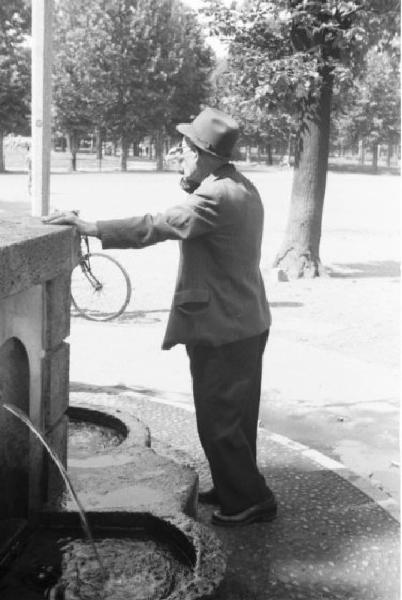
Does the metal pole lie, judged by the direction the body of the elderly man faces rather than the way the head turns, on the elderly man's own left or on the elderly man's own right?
on the elderly man's own right

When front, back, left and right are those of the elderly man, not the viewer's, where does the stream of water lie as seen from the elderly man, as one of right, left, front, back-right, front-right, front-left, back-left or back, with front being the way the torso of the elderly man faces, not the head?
front-left

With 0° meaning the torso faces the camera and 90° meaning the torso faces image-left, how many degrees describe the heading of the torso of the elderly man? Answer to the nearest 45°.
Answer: approximately 90°

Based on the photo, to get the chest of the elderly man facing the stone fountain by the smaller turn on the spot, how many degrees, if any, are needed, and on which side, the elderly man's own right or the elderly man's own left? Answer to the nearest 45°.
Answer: approximately 45° to the elderly man's own left

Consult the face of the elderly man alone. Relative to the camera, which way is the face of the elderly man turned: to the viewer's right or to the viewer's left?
to the viewer's left
